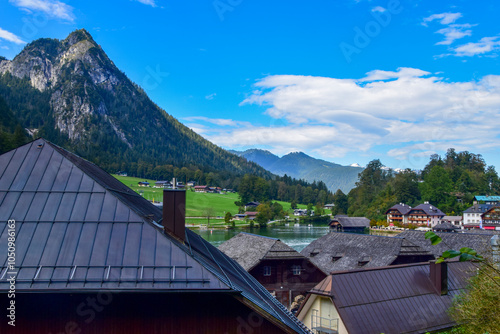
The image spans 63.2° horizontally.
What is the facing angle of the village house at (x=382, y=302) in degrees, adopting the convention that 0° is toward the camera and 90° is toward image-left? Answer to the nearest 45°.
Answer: approximately 45°

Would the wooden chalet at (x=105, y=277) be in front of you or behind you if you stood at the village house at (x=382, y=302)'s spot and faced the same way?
in front

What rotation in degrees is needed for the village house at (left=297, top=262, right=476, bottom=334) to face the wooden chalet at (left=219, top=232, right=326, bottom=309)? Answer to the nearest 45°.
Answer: approximately 90° to its right
